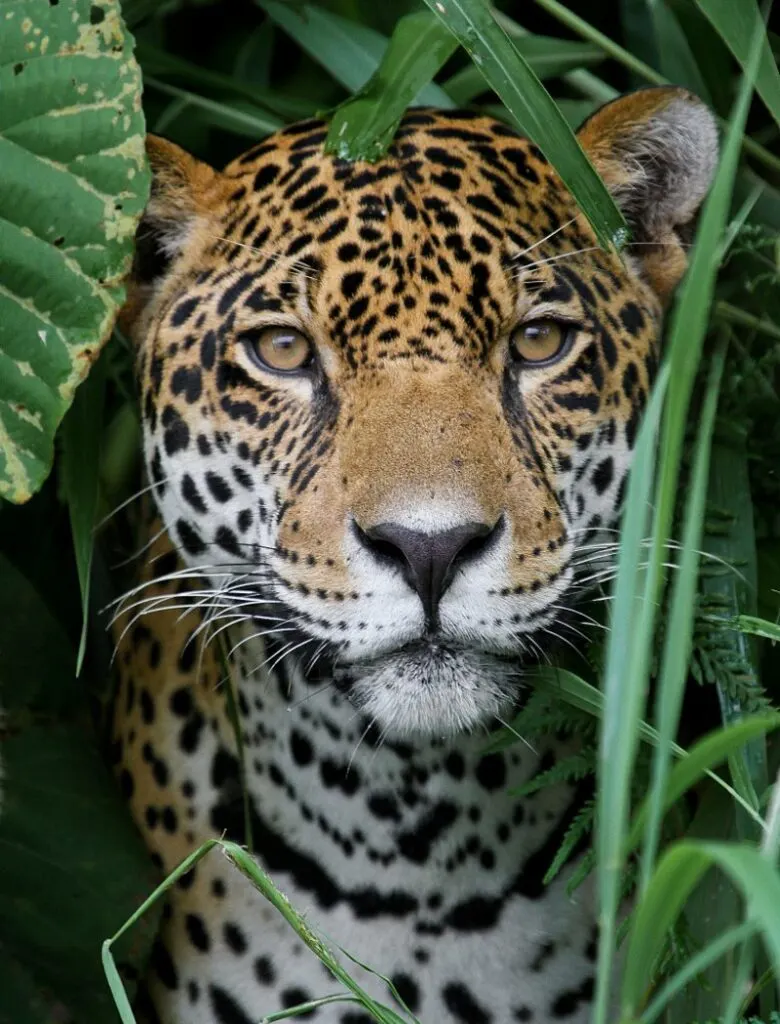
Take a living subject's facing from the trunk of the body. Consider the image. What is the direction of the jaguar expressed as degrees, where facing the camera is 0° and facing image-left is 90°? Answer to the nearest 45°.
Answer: approximately 0°

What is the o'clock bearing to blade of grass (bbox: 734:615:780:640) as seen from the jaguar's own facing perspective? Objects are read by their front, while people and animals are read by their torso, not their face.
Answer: The blade of grass is roughly at 10 o'clock from the jaguar.
